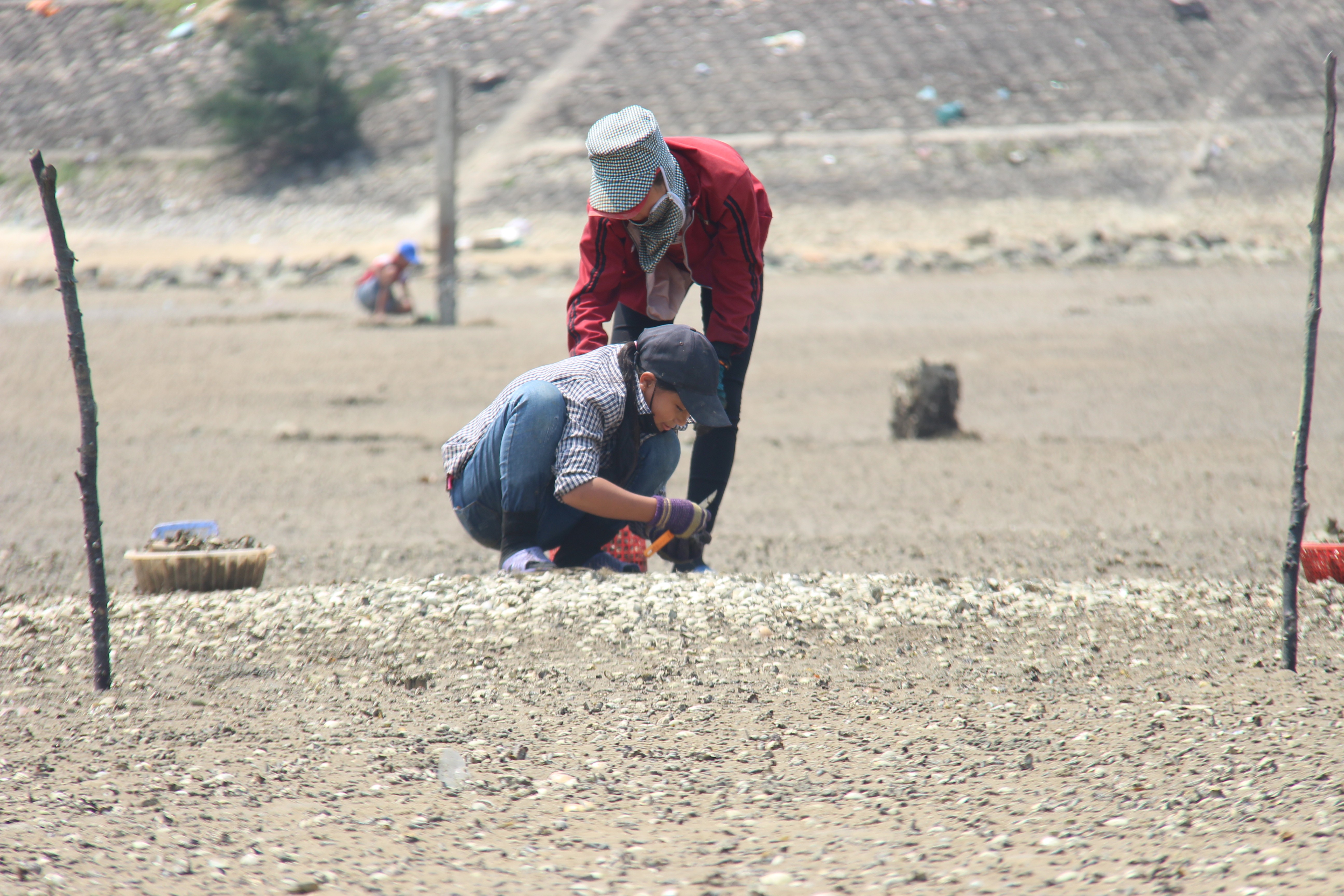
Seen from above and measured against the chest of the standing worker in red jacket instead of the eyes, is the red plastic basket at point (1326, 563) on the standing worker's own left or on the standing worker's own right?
on the standing worker's own left

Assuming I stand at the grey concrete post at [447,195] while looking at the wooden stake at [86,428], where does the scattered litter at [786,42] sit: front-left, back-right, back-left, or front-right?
back-left

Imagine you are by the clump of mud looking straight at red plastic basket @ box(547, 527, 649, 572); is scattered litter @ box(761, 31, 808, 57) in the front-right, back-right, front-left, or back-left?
back-right

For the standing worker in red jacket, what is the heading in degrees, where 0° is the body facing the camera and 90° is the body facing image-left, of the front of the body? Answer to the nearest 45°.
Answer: approximately 45°

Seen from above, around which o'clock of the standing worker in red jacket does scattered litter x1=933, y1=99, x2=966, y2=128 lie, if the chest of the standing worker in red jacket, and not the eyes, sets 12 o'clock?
The scattered litter is roughly at 5 o'clock from the standing worker in red jacket.

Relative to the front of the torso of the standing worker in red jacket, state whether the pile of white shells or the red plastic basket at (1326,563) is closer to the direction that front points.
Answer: the pile of white shells

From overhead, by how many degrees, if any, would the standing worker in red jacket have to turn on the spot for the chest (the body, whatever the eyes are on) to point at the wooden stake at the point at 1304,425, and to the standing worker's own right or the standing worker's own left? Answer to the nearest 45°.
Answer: approximately 90° to the standing worker's own left
